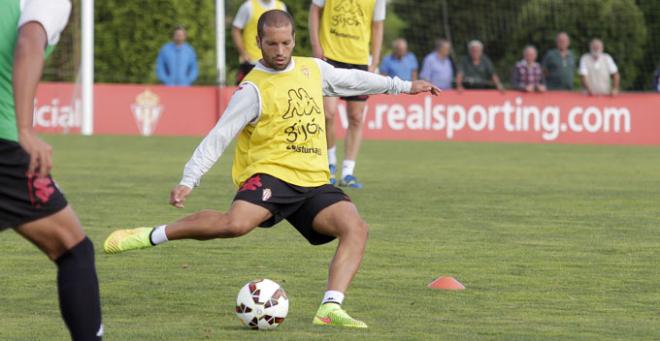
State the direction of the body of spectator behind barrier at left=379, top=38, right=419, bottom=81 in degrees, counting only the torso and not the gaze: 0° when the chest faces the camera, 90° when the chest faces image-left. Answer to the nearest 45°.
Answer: approximately 0°

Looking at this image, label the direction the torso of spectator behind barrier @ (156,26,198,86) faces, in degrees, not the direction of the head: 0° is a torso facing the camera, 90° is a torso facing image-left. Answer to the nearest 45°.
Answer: approximately 0°

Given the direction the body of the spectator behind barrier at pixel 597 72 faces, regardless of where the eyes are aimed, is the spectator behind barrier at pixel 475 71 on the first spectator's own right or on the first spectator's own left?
on the first spectator's own right

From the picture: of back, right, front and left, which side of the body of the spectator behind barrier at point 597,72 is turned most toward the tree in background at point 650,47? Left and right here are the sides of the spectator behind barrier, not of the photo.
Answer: back

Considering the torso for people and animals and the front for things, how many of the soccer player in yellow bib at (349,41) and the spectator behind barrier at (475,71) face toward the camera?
2

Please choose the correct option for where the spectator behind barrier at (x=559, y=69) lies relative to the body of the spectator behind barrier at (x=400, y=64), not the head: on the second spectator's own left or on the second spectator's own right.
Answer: on the second spectator's own left

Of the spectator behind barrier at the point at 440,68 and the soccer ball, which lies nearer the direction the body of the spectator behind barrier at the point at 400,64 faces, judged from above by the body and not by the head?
the soccer ball
